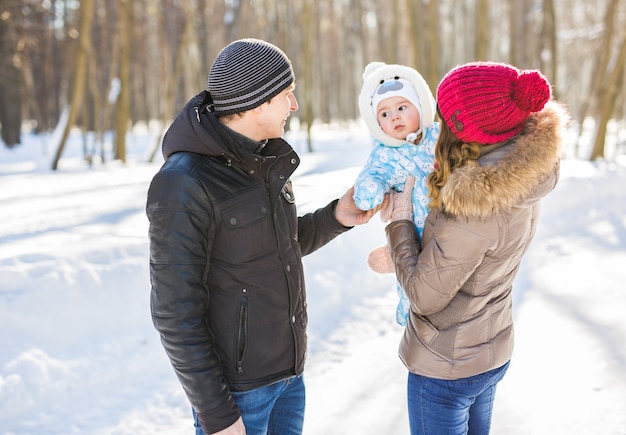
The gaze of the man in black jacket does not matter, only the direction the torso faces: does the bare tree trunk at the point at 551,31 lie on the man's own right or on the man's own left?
on the man's own left

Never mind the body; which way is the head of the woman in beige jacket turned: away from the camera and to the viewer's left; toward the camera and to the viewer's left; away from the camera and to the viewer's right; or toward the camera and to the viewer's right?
away from the camera and to the viewer's left

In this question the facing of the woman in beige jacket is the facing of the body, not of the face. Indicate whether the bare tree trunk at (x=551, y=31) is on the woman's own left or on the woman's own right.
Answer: on the woman's own right

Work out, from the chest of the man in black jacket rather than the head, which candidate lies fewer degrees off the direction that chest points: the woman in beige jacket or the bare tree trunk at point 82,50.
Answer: the woman in beige jacket

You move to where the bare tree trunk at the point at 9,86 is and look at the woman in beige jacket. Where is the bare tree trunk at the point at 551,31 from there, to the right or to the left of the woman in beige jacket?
left

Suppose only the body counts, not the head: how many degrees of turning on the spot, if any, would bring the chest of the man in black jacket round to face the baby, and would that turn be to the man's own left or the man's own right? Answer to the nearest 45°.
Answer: approximately 90° to the man's own left

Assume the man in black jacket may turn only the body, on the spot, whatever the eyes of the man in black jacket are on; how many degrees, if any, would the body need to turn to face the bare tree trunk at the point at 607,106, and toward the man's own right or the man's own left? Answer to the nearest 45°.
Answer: approximately 90° to the man's own left

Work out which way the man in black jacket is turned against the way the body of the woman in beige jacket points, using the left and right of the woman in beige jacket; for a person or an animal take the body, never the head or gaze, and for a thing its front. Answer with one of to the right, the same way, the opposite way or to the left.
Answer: the opposite way

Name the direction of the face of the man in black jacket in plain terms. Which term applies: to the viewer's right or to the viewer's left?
to the viewer's right

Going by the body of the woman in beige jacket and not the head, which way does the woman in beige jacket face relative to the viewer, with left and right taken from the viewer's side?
facing away from the viewer and to the left of the viewer

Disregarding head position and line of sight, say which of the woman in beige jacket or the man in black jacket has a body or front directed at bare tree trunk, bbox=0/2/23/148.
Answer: the woman in beige jacket
